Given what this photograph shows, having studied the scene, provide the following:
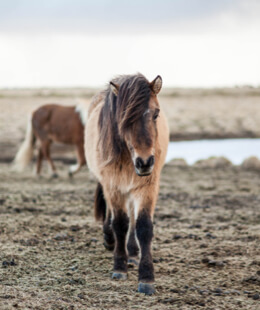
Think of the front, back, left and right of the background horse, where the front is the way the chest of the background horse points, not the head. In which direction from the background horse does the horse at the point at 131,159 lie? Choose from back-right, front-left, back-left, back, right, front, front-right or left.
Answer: right

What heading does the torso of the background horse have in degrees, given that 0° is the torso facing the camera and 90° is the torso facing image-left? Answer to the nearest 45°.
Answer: approximately 270°

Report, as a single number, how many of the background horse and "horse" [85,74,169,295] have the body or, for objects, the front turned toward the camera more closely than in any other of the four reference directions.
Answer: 1

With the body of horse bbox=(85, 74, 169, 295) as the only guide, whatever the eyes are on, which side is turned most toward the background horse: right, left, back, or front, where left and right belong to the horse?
back

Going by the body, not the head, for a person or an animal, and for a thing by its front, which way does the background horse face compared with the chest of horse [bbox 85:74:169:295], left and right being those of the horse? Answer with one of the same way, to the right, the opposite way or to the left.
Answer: to the left
